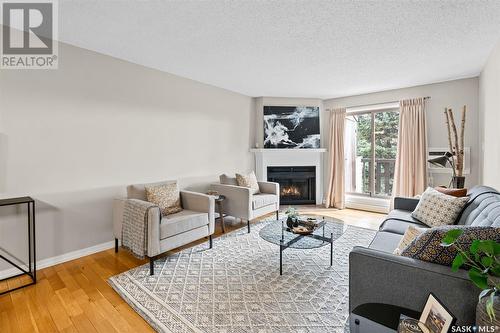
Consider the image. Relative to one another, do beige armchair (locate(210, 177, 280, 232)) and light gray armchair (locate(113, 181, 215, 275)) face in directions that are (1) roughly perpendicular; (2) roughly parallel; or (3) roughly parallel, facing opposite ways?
roughly parallel

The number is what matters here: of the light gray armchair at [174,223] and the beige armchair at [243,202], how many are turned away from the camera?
0

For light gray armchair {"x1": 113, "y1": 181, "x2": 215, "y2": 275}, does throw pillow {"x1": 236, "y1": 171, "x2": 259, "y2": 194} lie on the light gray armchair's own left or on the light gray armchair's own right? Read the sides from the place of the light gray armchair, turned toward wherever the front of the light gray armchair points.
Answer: on the light gray armchair's own left

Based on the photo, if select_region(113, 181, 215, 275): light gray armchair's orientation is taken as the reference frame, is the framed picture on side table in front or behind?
in front

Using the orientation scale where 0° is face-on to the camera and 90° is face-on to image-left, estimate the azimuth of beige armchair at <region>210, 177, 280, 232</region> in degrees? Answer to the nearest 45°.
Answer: approximately 315°

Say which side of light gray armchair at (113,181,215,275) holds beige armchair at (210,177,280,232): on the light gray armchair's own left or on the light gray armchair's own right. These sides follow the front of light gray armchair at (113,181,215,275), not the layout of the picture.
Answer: on the light gray armchair's own left

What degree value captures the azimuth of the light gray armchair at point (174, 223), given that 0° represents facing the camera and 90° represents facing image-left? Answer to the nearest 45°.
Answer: approximately 315°

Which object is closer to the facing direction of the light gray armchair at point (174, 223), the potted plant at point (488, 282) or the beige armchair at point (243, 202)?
the potted plant

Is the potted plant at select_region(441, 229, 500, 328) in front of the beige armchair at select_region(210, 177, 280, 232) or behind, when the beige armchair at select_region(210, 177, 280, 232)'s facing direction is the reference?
in front

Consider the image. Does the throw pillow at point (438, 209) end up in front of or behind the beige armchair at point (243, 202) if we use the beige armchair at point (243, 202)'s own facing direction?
in front

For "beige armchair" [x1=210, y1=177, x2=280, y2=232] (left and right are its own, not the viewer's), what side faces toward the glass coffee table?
front

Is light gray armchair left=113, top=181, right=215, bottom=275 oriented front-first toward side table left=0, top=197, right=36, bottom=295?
no

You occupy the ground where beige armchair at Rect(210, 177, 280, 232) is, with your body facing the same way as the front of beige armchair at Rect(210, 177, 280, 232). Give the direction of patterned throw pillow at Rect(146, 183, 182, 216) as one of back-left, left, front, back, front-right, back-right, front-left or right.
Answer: right

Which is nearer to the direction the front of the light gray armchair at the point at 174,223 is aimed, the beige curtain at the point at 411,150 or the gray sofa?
the gray sofa
